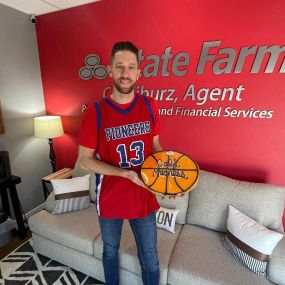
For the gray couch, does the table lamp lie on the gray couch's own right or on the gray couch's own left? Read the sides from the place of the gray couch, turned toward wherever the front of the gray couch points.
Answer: on the gray couch's own right

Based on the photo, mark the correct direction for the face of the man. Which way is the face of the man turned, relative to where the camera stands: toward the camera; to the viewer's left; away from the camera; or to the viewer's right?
toward the camera

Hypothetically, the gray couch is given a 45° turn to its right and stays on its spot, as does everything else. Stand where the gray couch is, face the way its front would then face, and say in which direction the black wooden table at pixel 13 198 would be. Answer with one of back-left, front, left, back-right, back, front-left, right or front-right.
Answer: front

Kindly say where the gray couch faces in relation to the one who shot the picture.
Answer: facing the viewer and to the left of the viewer
